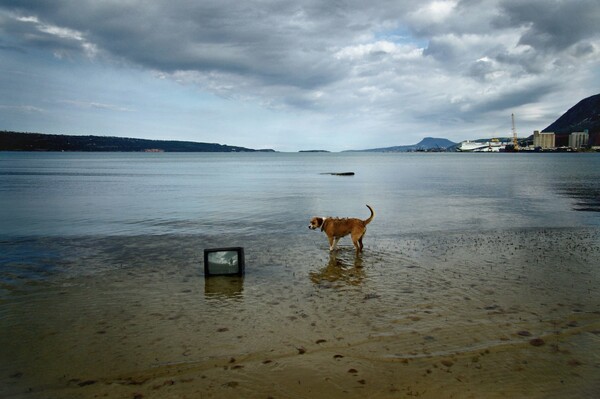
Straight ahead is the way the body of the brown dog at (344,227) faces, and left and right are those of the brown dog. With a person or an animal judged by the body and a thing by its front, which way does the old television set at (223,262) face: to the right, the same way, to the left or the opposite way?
to the left

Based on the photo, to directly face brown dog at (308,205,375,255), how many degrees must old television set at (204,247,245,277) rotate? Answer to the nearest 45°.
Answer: approximately 135° to its left

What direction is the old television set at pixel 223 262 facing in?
toward the camera

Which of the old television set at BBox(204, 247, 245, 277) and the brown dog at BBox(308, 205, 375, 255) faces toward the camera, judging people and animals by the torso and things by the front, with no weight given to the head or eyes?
the old television set

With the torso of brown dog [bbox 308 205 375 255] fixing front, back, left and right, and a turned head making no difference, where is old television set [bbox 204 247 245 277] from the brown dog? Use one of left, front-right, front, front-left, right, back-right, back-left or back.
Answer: front-left

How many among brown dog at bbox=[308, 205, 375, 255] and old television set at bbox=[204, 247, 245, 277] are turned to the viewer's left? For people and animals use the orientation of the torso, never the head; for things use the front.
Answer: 1

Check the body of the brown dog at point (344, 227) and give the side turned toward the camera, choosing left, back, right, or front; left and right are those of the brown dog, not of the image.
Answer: left
